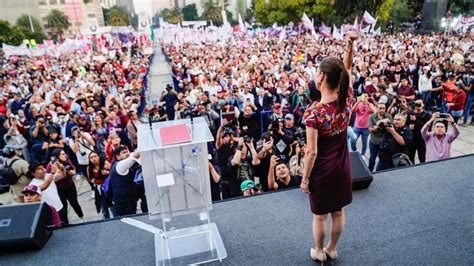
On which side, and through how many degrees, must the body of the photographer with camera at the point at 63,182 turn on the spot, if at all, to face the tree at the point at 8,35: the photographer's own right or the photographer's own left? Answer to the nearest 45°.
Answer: approximately 135° to the photographer's own left

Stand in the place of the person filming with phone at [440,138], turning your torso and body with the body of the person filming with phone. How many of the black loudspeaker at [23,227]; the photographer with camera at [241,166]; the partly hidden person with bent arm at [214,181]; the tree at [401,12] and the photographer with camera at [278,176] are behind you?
1

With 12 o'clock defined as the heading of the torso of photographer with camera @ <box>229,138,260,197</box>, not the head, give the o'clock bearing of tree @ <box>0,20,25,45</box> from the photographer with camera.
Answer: The tree is roughly at 5 o'clock from the photographer with camera.

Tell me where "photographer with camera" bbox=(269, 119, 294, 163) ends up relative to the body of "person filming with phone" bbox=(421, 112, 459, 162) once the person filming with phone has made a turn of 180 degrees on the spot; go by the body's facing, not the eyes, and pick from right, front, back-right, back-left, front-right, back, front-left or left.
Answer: left

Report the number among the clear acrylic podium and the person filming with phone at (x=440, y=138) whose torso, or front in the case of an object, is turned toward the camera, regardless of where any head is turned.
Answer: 1

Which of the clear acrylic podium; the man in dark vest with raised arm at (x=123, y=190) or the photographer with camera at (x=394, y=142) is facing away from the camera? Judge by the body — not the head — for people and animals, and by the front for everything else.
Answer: the clear acrylic podium

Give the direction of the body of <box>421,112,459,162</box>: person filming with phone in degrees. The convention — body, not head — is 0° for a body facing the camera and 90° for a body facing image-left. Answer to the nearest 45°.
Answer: approximately 0°

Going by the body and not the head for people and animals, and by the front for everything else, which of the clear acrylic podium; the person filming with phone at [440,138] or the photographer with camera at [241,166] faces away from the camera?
the clear acrylic podium

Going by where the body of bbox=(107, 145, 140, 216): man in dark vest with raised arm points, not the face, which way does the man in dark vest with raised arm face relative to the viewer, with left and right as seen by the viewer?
facing the viewer and to the right of the viewer

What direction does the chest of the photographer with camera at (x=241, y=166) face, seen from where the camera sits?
toward the camera

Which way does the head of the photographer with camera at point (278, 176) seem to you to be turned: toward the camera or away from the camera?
toward the camera

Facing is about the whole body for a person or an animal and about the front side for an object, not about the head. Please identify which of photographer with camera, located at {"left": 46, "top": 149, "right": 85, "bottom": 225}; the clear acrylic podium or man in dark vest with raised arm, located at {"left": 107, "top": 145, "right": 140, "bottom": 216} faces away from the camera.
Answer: the clear acrylic podium

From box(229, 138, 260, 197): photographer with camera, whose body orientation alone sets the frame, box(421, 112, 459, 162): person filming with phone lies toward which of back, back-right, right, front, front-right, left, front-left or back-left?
left

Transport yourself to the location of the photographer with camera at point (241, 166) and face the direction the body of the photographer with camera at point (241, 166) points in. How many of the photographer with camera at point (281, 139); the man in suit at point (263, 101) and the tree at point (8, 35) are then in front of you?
0

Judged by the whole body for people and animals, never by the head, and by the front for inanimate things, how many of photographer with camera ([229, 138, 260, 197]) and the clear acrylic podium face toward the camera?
1

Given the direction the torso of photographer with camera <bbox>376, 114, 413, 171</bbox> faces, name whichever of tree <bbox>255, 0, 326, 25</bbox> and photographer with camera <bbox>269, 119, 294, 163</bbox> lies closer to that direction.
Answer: the photographer with camera

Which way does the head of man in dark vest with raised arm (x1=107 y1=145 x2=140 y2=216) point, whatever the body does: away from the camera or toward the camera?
toward the camera

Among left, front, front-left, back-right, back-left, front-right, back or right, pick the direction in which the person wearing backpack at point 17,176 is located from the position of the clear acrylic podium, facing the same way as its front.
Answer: front-left
